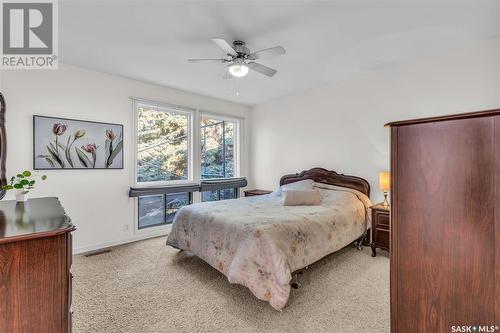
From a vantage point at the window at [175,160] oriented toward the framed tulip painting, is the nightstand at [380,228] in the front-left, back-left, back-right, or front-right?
back-left

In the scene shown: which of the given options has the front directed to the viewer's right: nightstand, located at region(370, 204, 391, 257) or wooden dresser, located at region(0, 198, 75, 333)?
the wooden dresser

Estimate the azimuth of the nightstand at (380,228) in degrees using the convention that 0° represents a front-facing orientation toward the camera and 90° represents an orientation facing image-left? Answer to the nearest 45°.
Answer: approximately 45°

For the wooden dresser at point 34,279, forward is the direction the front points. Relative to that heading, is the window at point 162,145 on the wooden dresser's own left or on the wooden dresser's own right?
on the wooden dresser's own left

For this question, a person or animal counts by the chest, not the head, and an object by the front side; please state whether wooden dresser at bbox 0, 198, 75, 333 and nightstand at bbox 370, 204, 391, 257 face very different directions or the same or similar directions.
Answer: very different directions

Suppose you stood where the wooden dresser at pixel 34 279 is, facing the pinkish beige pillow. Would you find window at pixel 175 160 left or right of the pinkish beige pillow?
left

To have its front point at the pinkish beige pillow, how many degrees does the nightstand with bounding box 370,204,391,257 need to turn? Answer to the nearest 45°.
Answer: approximately 45° to its right

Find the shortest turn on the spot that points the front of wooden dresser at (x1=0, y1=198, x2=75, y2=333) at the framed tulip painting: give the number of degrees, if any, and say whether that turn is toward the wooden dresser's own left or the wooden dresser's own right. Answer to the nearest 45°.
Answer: approximately 90° to the wooden dresser's own left

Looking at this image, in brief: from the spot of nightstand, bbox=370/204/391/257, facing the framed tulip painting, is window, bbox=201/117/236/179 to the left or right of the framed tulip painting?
right

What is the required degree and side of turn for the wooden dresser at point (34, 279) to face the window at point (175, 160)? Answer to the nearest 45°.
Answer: approximately 45° to its left

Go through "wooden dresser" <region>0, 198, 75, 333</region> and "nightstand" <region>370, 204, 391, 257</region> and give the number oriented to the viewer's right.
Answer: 1

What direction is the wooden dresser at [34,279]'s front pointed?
to the viewer's right
